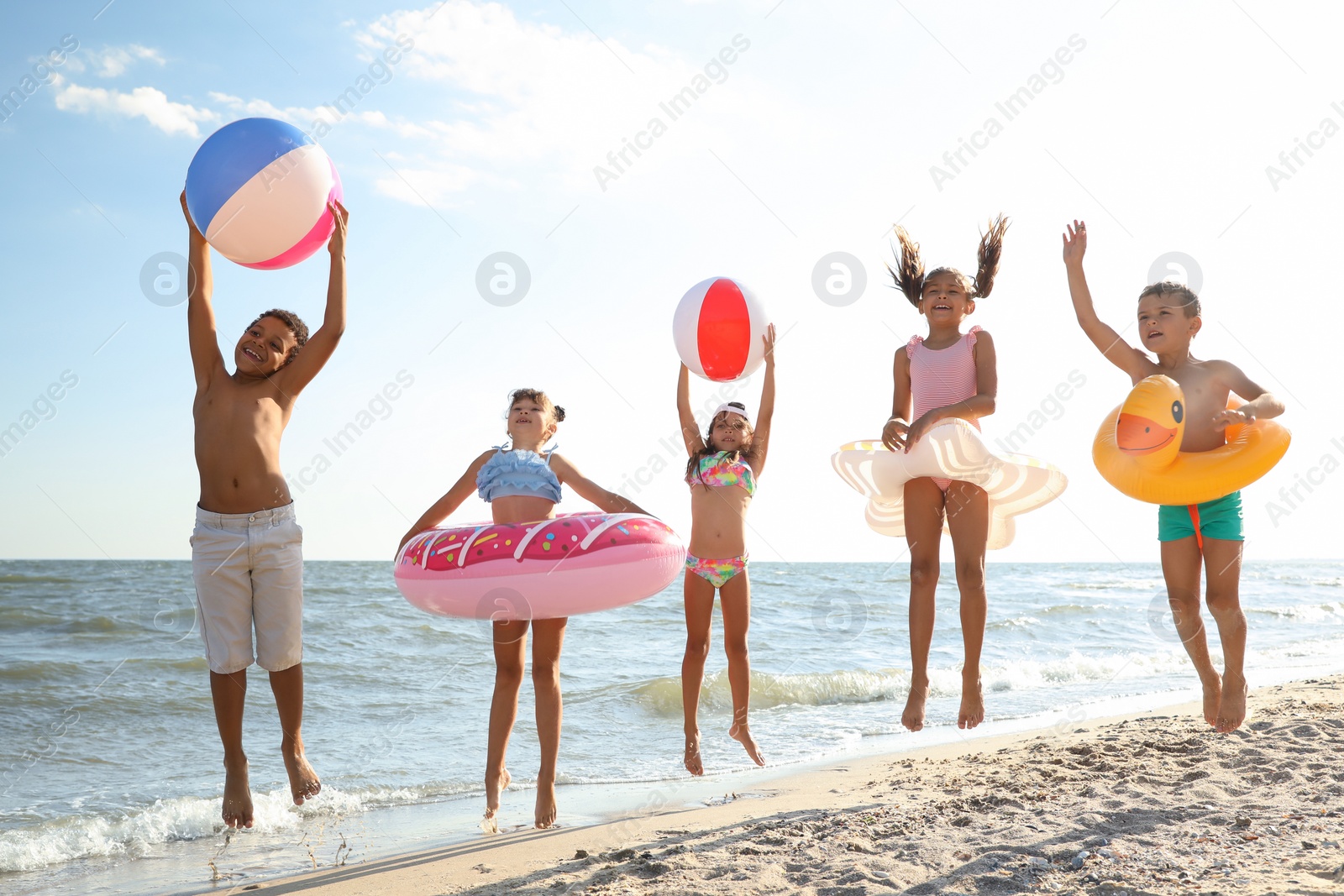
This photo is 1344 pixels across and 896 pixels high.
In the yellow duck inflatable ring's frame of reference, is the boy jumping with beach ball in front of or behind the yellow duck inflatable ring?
in front

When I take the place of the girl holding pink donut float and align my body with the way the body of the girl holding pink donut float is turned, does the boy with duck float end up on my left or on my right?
on my left

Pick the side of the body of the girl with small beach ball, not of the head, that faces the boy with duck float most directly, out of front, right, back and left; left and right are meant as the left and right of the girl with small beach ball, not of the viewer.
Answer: left

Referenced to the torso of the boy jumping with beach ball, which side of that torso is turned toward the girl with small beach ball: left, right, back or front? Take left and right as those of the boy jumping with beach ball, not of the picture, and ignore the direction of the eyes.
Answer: left

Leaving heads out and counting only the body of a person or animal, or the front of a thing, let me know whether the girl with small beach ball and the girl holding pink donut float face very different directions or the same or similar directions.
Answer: same or similar directions

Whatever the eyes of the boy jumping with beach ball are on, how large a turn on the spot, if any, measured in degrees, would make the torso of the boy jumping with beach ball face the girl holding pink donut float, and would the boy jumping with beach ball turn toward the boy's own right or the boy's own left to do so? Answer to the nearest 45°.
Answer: approximately 90° to the boy's own left

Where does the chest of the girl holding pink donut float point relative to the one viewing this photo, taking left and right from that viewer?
facing the viewer

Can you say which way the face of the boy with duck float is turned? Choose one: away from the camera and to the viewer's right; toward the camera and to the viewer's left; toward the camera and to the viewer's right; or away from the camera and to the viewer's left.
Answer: toward the camera and to the viewer's left

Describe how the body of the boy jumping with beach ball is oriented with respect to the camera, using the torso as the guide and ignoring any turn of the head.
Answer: toward the camera

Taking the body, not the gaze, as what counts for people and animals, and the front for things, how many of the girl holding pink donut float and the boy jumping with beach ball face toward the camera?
2

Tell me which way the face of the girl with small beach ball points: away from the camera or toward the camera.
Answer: toward the camera

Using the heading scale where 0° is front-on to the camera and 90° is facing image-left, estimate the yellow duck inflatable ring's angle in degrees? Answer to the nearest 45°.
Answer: approximately 45°

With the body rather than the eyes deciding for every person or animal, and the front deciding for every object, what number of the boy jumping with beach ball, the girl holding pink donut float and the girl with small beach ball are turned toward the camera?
3

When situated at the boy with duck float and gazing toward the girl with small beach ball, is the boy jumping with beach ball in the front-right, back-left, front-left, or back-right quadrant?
front-left
